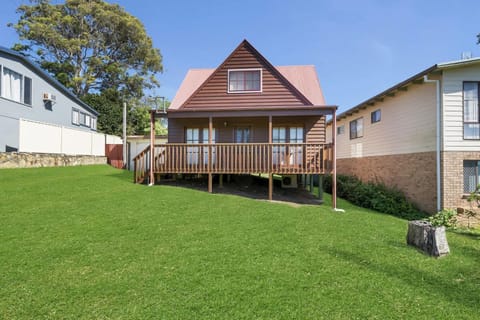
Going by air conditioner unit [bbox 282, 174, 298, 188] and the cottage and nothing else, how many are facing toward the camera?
2

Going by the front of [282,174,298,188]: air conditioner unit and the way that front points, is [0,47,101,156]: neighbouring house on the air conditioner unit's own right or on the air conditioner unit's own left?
on the air conditioner unit's own right

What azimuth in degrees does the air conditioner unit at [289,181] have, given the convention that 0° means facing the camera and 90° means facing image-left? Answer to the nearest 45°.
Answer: approximately 0°

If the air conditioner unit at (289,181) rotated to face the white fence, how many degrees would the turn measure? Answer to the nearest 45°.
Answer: approximately 90° to its right

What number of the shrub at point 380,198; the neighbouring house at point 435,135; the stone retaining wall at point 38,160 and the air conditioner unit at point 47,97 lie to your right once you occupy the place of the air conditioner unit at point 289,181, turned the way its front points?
2

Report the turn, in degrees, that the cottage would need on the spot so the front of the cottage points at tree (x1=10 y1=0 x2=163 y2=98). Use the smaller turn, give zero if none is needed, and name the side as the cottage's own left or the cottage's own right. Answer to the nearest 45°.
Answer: approximately 135° to the cottage's own right
